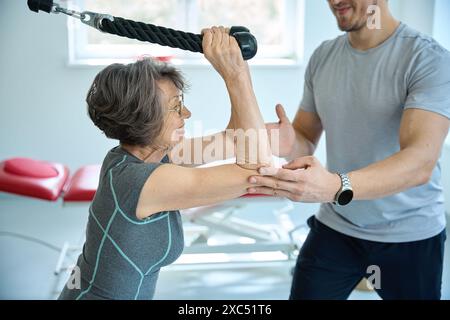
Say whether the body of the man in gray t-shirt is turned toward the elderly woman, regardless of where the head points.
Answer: yes

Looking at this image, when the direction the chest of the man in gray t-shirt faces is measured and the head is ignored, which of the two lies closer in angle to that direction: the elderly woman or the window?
the elderly woman

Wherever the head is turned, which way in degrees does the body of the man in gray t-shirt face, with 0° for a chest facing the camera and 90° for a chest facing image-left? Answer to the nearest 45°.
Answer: approximately 45°

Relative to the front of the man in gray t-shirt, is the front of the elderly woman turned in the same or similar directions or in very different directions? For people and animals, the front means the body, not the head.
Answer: very different directions

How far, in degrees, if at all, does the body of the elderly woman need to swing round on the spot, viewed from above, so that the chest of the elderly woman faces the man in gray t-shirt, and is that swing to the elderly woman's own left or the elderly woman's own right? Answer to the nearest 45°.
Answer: approximately 45° to the elderly woman's own left

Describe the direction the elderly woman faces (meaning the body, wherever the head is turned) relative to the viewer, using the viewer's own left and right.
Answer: facing to the right of the viewer

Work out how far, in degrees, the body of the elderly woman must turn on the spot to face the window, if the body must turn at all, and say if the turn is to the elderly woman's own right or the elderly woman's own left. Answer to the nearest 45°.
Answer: approximately 90° to the elderly woman's own left

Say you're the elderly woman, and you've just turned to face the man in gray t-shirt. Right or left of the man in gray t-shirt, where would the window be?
left

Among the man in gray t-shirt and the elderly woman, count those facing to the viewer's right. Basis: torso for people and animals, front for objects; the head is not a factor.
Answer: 1

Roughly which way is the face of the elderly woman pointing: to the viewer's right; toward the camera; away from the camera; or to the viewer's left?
to the viewer's right

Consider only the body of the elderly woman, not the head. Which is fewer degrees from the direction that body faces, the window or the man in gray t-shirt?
the man in gray t-shirt

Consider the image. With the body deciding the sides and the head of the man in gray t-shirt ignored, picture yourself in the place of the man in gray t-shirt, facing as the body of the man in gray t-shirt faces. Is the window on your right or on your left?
on your right

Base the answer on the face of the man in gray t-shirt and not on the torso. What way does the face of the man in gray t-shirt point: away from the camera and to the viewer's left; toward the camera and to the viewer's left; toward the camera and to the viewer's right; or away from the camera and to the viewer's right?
toward the camera and to the viewer's left
